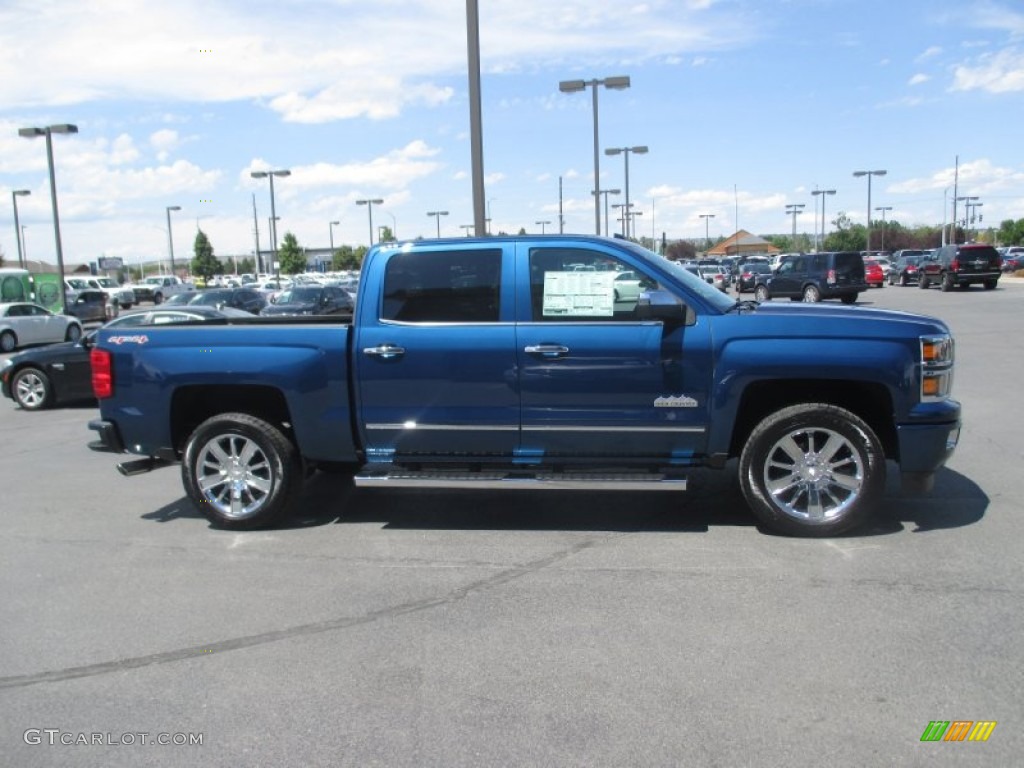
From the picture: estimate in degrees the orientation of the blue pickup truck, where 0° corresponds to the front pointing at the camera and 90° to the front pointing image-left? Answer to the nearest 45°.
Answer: approximately 270°

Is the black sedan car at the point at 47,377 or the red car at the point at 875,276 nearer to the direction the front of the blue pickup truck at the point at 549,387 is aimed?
the red car

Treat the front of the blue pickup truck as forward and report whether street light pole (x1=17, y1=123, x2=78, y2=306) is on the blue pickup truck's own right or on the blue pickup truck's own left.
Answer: on the blue pickup truck's own left

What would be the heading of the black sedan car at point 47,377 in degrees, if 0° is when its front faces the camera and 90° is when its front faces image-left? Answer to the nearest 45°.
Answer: approximately 90°

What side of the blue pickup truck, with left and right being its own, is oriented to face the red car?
left

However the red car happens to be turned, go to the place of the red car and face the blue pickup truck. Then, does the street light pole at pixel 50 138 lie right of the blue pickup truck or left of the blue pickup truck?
right

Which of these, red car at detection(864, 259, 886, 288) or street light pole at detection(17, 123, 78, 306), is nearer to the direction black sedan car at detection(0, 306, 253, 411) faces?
the street light pole

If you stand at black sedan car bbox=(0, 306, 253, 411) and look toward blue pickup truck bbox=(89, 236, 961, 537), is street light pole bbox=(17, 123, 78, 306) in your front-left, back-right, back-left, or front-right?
back-left

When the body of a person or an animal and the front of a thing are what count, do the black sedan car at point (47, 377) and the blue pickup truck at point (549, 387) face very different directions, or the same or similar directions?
very different directions

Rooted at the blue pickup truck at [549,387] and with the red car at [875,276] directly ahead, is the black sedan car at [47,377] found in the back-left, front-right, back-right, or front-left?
front-left

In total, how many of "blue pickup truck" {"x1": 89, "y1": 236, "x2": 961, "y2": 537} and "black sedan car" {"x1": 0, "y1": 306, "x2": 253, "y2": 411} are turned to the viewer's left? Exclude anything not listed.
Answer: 1

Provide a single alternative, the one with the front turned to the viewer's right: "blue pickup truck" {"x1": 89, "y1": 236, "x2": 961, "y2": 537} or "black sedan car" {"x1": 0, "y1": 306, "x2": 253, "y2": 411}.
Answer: the blue pickup truck
